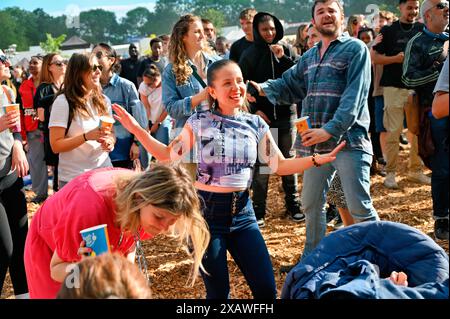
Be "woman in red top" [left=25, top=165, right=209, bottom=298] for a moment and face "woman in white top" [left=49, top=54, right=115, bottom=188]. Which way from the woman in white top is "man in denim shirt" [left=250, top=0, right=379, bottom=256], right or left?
right

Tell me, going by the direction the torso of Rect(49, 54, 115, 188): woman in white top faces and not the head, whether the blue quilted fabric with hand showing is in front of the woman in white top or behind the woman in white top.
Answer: in front

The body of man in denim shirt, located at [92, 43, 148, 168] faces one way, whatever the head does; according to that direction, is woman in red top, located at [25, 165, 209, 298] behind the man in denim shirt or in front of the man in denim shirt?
in front

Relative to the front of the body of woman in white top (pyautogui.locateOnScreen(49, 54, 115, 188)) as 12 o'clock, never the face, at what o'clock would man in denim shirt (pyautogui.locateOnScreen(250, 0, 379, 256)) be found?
The man in denim shirt is roughly at 11 o'clock from the woman in white top.

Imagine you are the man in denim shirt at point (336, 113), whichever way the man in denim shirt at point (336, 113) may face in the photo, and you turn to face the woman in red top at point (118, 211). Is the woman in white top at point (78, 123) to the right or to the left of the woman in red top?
right

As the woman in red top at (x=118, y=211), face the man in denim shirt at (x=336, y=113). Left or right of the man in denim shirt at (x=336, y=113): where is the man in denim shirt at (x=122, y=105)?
left

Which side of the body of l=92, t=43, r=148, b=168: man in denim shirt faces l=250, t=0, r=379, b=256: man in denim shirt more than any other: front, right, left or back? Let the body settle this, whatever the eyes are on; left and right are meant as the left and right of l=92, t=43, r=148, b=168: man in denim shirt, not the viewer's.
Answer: left

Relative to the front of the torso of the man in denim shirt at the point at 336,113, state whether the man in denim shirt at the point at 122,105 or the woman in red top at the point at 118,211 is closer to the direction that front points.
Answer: the woman in red top

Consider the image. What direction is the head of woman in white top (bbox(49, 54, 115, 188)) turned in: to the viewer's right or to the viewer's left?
to the viewer's right

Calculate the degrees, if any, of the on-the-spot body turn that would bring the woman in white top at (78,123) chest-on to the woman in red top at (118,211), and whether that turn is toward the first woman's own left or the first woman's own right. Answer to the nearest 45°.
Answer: approximately 45° to the first woman's own right

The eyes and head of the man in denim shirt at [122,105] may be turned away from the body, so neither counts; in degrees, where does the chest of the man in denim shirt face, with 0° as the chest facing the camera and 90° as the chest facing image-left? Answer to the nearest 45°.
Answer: approximately 45°
